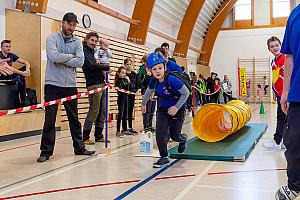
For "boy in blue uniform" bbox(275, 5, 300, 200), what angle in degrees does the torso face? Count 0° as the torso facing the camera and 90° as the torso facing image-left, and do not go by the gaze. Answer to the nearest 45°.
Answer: approximately 45°

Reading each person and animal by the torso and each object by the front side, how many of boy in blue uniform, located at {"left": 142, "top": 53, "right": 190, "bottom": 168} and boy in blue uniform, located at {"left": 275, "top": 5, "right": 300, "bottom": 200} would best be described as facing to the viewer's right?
0

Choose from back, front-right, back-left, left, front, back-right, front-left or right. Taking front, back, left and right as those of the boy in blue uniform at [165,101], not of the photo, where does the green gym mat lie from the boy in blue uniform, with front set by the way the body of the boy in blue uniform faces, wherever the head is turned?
back

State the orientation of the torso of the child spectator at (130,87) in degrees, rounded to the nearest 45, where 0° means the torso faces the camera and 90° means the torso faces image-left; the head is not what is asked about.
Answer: approximately 315°

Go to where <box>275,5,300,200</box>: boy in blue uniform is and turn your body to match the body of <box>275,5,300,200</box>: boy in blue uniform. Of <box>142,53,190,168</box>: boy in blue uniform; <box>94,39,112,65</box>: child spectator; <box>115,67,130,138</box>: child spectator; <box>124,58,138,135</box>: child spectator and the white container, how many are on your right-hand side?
5

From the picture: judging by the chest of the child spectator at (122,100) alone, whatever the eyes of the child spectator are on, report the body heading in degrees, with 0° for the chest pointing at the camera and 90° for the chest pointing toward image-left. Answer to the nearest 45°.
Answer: approximately 315°

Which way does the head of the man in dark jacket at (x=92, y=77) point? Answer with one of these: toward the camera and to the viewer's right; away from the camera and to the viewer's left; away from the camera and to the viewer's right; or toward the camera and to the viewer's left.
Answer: toward the camera and to the viewer's right

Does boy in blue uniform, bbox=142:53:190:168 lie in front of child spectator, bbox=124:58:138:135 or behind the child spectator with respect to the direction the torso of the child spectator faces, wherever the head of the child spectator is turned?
in front

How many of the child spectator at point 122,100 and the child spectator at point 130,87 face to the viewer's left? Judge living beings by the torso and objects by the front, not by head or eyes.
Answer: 0
